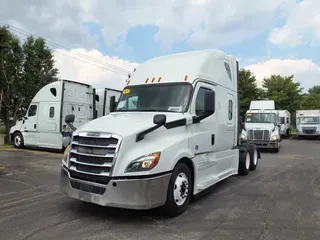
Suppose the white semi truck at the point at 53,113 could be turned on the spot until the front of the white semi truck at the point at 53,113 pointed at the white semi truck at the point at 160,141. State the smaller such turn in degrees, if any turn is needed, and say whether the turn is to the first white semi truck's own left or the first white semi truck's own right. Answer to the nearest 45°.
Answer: approximately 135° to the first white semi truck's own left

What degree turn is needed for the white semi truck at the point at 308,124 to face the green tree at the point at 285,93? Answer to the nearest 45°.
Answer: approximately 180°

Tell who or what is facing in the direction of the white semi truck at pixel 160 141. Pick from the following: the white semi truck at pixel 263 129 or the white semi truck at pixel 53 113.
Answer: the white semi truck at pixel 263 129

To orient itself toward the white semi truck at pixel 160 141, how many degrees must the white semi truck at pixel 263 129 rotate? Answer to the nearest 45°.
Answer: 0° — it already faces it

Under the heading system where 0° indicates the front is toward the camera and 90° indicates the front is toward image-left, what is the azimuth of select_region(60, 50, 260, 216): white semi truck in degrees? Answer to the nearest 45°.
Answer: approximately 45°

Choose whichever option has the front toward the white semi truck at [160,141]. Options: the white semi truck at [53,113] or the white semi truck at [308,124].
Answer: the white semi truck at [308,124]

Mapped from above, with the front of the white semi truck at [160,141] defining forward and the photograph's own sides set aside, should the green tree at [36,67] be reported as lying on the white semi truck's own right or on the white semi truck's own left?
on the white semi truck's own right

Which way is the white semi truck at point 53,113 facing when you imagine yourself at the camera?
facing away from the viewer and to the left of the viewer

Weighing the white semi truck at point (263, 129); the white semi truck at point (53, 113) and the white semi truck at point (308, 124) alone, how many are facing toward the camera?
2

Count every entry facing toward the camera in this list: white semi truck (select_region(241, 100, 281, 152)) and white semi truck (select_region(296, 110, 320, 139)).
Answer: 2

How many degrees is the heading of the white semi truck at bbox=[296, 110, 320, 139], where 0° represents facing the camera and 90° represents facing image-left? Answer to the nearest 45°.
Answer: approximately 0°
